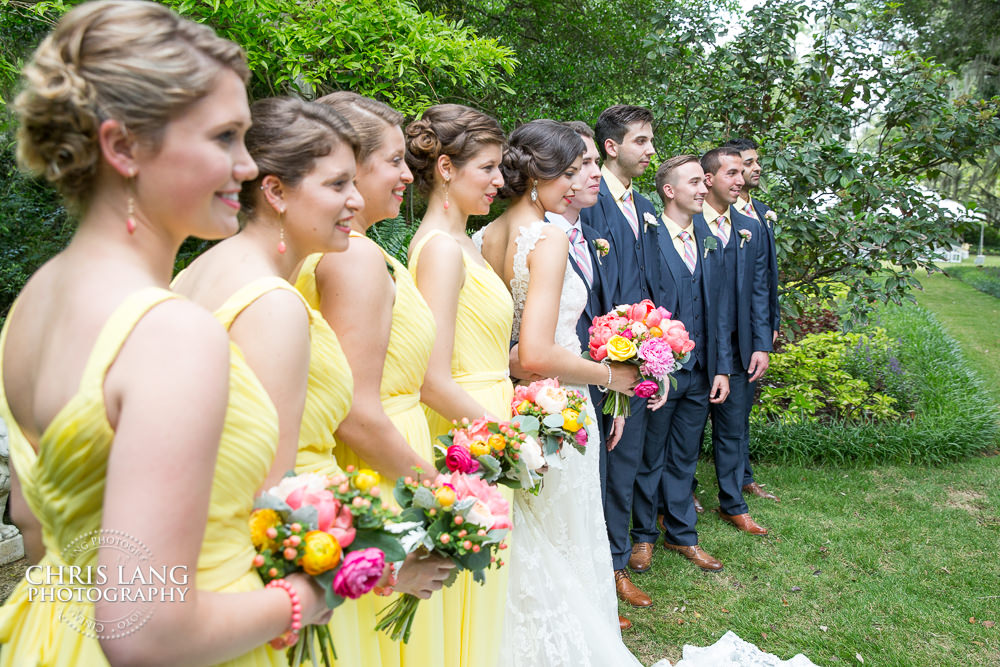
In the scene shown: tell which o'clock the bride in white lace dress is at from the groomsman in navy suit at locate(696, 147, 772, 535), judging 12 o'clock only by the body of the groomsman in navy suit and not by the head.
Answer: The bride in white lace dress is roughly at 2 o'clock from the groomsman in navy suit.

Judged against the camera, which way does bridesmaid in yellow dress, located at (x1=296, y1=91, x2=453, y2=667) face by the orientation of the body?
to the viewer's right

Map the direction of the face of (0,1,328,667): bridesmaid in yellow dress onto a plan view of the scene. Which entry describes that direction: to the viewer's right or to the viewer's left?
to the viewer's right

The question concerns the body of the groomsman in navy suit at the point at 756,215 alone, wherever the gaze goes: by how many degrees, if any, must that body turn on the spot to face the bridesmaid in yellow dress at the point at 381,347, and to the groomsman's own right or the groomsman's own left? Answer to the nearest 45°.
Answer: approximately 45° to the groomsman's own right

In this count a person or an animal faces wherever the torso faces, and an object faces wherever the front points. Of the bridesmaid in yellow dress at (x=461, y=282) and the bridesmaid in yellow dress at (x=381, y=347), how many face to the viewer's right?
2

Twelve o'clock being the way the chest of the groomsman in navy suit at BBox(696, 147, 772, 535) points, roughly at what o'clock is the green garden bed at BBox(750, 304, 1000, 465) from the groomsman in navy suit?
The green garden bed is roughly at 9 o'clock from the groomsman in navy suit.

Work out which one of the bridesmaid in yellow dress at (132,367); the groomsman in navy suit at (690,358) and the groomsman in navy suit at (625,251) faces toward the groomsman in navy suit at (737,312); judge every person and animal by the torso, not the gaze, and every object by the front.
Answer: the bridesmaid in yellow dress

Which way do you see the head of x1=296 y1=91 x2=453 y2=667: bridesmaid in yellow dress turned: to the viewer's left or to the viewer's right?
to the viewer's right

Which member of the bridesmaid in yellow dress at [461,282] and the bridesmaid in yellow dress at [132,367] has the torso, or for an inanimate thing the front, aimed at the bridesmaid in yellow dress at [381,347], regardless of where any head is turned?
the bridesmaid in yellow dress at [132,367]

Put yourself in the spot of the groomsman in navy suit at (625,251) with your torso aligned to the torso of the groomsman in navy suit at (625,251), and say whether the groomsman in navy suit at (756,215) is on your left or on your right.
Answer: on your left
